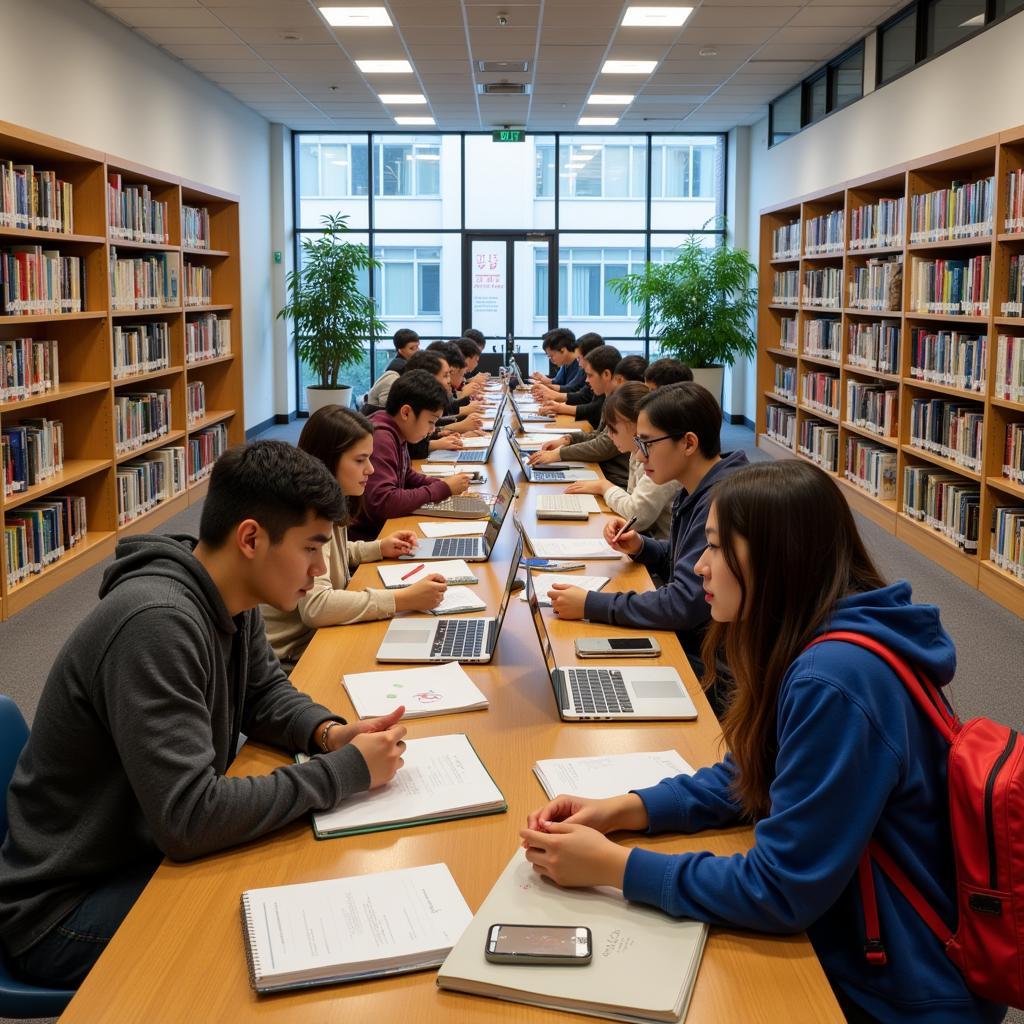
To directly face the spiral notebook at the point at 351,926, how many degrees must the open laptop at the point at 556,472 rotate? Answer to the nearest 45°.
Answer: approximately 90° to its right

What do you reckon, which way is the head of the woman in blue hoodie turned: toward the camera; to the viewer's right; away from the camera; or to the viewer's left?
to the viewer's left

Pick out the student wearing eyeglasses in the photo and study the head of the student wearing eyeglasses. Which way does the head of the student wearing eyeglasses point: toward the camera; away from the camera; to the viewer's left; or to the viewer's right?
to the viewer's left

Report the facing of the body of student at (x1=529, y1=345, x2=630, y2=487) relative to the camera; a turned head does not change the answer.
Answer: to the viewer's left

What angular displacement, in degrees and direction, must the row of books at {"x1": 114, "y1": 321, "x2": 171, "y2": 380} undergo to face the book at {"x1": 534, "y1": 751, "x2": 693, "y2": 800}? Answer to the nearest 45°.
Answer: approximately 45° to its right

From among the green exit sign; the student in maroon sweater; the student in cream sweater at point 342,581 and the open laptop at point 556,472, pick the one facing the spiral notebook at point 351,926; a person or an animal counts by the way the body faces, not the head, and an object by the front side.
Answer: the green exit sign

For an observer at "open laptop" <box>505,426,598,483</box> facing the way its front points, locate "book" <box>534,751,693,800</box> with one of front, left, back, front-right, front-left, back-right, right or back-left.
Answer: right

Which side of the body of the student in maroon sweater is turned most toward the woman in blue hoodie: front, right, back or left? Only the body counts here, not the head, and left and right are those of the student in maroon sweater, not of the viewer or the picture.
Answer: right

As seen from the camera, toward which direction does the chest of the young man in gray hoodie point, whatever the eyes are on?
to the viewer's right

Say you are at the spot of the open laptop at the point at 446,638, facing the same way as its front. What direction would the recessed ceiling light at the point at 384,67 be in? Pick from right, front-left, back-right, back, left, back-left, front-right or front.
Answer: right

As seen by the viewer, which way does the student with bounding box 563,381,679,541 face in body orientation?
to the viewer's left

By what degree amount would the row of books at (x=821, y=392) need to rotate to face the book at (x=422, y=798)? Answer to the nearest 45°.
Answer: approximately 45° to its left

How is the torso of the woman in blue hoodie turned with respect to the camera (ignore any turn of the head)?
to the viewer's left

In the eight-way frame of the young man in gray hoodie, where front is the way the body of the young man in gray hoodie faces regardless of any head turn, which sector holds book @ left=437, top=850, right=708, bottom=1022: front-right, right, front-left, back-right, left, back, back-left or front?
front-right

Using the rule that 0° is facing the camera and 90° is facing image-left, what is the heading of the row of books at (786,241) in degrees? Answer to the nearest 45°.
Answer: approximately 45°

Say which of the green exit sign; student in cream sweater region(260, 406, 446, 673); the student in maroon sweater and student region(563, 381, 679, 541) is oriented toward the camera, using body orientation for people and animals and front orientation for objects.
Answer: the green exit sign
